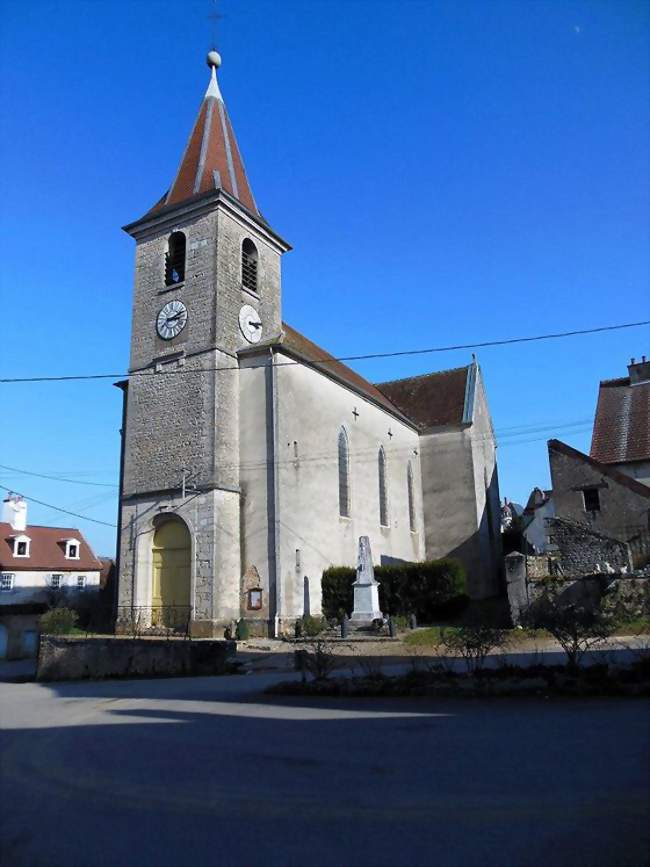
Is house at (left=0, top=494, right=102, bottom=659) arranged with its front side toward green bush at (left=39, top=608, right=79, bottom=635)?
yes

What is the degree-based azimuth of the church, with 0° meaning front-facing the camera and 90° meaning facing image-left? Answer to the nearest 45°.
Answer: approximately 45°

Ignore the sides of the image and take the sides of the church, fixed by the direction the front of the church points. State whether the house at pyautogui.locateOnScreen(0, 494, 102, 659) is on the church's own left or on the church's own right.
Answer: on the church's own right

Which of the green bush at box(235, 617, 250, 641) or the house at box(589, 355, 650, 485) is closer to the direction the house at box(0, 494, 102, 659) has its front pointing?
the green bush

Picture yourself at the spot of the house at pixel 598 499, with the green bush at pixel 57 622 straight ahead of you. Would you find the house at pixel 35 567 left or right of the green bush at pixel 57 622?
right

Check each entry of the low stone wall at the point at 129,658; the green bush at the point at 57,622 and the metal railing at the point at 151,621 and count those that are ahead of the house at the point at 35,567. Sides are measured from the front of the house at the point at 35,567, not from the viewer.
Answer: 3

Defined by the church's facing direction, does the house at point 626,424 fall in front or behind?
behind

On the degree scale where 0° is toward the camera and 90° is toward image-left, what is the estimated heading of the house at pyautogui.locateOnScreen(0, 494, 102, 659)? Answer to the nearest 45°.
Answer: approximately 0°

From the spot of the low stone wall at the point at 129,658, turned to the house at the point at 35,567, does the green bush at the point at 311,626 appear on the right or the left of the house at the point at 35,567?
right
